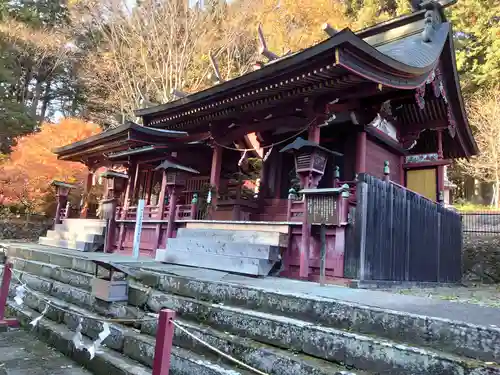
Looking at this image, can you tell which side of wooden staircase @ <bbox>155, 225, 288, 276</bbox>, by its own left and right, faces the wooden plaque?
left

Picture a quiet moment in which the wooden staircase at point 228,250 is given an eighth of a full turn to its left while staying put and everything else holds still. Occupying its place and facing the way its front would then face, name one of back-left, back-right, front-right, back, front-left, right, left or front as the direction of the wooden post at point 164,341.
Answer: front

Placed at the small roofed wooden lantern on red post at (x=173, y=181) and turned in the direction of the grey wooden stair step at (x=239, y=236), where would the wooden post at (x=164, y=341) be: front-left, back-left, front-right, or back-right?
front-right

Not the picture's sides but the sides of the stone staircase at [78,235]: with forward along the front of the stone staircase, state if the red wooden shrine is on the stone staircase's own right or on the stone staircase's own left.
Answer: on the stone staircase's own left

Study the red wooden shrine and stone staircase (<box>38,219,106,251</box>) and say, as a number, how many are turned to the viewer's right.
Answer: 0

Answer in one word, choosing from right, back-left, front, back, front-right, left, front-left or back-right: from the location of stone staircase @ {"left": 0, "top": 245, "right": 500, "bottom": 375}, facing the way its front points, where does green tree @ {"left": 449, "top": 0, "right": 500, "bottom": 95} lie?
back

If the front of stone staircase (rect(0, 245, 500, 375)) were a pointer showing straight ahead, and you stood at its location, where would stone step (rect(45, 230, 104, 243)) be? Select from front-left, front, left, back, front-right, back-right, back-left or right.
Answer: right

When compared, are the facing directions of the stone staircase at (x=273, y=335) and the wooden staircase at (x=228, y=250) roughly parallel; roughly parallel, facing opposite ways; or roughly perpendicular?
roughly parallel

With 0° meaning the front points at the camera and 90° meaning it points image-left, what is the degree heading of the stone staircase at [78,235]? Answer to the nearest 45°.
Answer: approximately 45°

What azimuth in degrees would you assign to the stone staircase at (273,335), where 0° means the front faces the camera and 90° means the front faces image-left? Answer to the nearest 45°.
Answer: approximately 45°

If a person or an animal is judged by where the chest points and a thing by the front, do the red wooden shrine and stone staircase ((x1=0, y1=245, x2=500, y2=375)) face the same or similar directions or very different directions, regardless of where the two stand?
same or similar directions

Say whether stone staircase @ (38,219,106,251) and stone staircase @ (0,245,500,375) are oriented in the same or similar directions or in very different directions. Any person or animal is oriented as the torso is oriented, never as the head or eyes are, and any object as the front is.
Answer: same or similar directions

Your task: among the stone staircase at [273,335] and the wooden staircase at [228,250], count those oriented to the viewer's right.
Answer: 0

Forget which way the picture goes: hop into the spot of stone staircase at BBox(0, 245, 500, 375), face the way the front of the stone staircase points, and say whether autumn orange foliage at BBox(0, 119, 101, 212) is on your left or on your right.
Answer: on your right

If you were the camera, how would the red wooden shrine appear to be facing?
facing the viewer and to the left of the viewer
